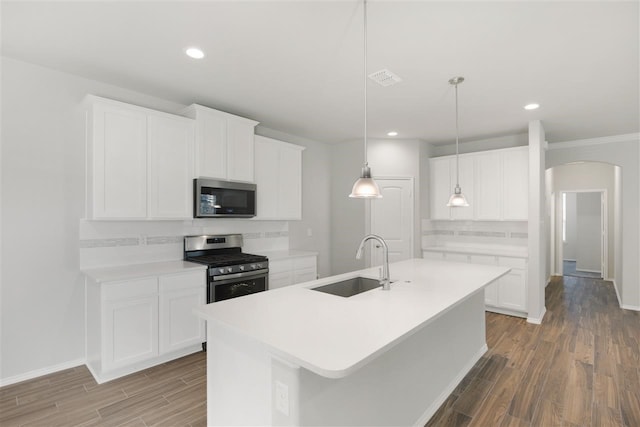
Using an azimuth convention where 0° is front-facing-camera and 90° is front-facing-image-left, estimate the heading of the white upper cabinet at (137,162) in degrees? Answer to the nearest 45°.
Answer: approximately 315°

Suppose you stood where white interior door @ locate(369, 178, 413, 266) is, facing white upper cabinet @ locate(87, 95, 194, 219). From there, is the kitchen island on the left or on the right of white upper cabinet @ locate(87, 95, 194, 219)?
left

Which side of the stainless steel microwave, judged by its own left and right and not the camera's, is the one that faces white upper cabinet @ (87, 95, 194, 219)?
right

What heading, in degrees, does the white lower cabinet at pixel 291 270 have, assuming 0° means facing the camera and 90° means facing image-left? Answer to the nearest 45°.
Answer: approximately 315°
